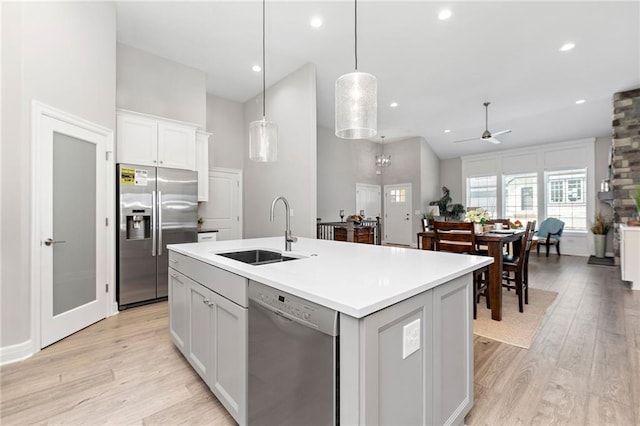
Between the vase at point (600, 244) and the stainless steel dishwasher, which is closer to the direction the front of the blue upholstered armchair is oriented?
the stainless steel dishwasher

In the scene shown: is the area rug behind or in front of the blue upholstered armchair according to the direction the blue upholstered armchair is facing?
in front

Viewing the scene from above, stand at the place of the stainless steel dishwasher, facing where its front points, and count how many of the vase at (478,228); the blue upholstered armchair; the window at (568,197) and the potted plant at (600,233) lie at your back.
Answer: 4

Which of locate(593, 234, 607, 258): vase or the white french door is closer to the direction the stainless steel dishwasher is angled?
the white french door

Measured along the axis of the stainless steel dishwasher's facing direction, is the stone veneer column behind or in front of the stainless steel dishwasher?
behind

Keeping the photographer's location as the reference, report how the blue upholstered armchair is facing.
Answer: facing the viewer and to the left of the viewer

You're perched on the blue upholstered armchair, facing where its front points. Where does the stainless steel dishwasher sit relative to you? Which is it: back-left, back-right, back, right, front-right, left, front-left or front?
front-left

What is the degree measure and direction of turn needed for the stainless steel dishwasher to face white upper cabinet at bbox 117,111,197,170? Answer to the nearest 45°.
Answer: approximately 90° to its right

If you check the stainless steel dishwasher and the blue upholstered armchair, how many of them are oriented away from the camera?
0

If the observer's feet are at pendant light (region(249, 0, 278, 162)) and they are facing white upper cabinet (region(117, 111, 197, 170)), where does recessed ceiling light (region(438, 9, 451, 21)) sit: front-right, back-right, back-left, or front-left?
back-right

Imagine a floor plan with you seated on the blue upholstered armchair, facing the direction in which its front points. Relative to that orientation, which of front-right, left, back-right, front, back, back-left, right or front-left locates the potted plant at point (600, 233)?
back-left

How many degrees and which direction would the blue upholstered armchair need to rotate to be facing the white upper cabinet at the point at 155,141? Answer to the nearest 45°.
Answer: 0° — it already faces it

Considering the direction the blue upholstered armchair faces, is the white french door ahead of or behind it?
ahead

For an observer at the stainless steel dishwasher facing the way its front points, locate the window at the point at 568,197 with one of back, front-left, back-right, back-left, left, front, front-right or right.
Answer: back
